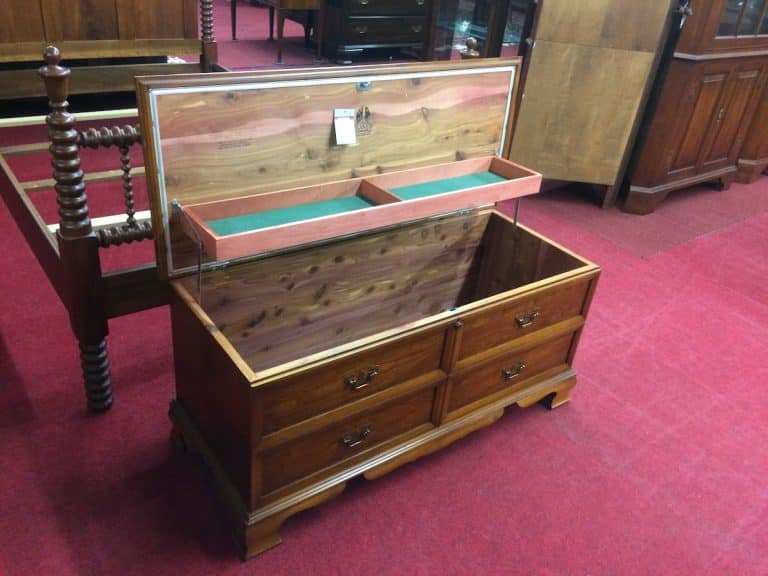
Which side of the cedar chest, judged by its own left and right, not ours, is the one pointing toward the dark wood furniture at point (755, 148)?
left

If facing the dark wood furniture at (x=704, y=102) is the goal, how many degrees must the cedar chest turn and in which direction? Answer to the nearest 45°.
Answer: approximately 90° to its left

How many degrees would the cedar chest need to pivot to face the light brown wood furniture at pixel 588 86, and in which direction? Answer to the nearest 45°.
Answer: approximately 90° to its left

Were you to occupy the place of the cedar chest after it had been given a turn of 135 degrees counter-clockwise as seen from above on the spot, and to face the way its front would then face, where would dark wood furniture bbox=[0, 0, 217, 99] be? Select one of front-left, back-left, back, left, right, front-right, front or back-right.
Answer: front-left

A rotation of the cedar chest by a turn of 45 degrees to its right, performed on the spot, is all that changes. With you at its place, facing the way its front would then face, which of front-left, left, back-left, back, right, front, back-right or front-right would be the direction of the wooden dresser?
back

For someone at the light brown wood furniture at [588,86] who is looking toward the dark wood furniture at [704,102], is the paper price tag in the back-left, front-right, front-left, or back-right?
back-right

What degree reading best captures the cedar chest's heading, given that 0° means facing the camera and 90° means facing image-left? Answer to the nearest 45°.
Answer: approximately 315°

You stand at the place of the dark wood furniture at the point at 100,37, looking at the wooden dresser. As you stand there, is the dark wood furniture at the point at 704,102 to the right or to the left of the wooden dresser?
right

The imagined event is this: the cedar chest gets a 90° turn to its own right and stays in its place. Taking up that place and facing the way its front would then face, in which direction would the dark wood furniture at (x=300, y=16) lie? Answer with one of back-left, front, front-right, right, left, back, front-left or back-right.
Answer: back-right
